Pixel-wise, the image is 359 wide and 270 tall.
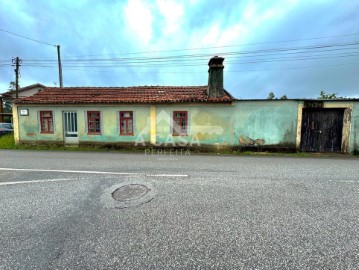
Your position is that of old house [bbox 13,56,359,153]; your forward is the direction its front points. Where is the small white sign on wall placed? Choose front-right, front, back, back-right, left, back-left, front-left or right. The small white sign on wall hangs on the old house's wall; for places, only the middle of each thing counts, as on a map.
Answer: right

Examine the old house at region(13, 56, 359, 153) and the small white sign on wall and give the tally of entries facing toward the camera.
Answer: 2

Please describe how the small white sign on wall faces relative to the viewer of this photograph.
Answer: facing the viewer

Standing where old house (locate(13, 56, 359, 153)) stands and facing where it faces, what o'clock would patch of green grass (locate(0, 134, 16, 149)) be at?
The patch of green grass is roughly at 3 o'clock from the old house.
